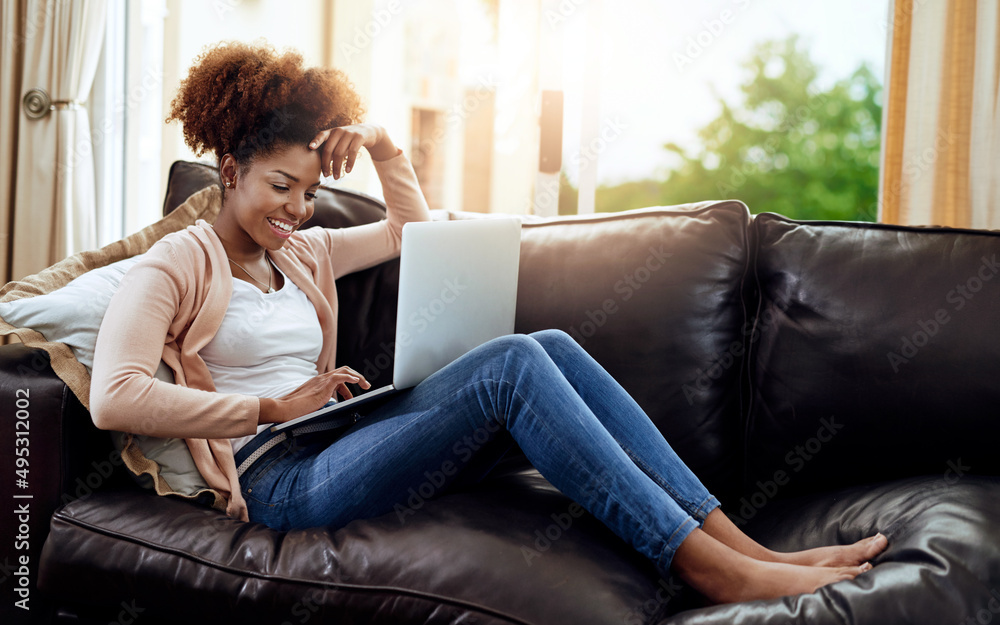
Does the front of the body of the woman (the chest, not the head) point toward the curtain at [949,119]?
no

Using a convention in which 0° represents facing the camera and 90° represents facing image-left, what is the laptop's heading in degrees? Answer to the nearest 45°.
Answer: approximately 135°

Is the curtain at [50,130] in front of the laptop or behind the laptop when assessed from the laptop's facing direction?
in front

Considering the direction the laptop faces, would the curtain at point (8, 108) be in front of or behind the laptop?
in front

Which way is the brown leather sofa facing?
toward the camera

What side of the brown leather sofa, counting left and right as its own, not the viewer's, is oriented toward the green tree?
back

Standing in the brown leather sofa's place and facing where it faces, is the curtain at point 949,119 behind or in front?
behind

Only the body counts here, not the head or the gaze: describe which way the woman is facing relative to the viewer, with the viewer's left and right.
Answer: facing the viewer and to the right of the viewer

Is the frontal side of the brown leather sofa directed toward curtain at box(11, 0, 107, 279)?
no

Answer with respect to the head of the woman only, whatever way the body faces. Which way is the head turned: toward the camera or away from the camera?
toward the camera

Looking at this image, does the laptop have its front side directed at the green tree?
no
